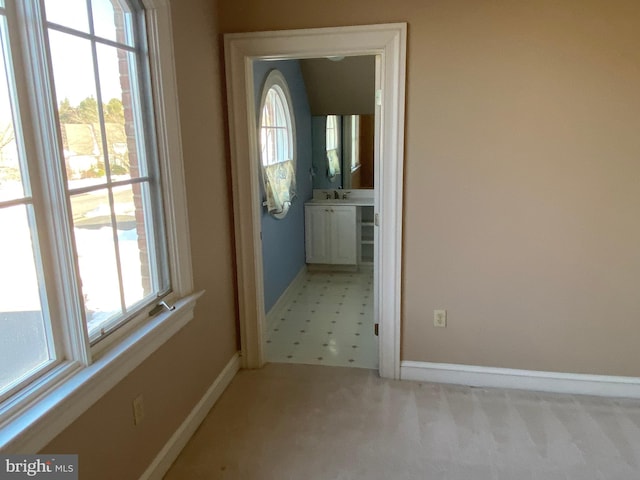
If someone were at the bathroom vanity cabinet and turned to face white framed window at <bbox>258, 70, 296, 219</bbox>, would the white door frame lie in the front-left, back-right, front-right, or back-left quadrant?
front-left

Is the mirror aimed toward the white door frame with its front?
yes

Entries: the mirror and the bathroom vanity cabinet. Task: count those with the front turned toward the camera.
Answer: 2

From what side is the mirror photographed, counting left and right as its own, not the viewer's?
front

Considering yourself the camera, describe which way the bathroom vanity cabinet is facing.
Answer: facing the viewer

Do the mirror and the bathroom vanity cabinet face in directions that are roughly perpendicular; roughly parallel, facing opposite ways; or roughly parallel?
roughly parallel

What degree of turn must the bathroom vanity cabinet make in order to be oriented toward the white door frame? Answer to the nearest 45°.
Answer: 0° — it already faces it

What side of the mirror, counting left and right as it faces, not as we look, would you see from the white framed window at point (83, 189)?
front

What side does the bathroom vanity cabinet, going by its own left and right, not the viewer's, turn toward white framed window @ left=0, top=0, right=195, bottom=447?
front
